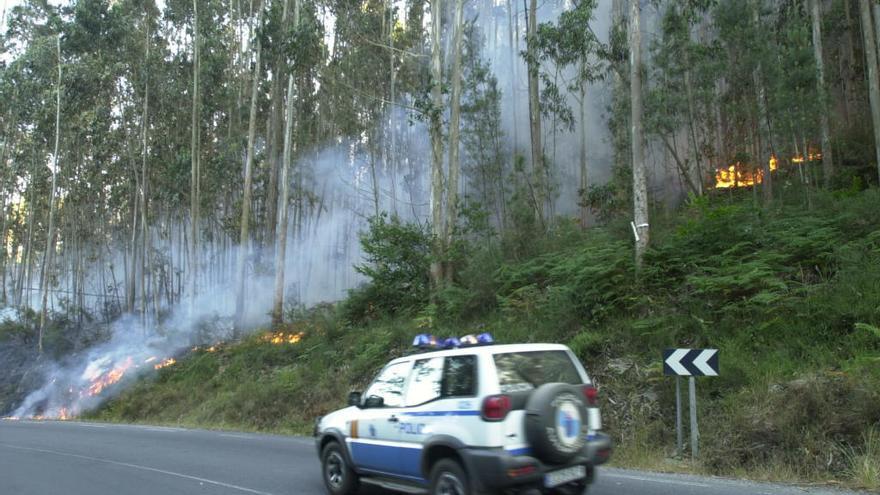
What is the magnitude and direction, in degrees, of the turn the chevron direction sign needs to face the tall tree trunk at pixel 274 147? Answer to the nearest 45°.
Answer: approximately 135° to its right

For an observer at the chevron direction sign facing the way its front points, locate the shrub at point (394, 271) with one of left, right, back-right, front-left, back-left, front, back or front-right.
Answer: back-right

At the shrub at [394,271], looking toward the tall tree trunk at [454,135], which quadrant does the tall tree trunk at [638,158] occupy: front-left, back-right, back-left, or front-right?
front-right

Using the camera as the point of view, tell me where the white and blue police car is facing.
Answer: facing away from the viewer and to the left of the viewer

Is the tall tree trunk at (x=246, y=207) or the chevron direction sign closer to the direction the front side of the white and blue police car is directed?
the tall tree trunk

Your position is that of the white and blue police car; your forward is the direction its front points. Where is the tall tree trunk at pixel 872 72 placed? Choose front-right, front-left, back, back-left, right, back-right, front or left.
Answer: right

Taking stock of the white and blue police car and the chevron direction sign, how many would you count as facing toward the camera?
1

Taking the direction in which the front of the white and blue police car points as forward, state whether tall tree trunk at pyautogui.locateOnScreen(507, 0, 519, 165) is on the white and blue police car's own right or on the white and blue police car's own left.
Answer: on the white and blue police car's own right

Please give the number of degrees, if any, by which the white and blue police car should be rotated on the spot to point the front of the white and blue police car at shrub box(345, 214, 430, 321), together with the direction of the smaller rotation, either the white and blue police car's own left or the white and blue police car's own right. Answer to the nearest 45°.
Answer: approximately 45° to the white and blue police car's own right

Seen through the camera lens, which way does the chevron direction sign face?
facing the viewer

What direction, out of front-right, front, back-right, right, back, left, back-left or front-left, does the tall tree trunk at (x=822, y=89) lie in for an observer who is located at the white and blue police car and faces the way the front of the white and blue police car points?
right

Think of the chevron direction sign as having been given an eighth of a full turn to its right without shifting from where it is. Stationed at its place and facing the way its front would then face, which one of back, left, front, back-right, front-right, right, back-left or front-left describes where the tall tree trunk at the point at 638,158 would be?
back-right

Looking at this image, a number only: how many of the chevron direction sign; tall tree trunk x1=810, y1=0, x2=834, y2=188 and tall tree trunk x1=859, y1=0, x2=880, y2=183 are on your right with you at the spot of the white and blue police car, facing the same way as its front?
3
